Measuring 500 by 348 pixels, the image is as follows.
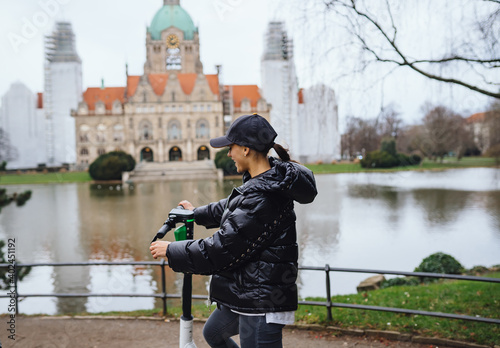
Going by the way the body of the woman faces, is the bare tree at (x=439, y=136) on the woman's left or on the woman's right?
on the woman's right

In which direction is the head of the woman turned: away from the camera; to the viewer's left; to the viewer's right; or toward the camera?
to the viewer's left

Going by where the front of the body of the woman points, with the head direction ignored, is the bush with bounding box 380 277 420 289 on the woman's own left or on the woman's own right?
on the woman's own right

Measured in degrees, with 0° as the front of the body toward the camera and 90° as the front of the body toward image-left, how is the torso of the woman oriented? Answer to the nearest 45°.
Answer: approximately 90°

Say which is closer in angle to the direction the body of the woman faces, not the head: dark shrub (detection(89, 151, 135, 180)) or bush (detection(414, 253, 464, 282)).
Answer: the dark shrub

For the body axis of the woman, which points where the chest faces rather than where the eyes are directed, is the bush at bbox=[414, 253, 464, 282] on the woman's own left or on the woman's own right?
on the woman's own right

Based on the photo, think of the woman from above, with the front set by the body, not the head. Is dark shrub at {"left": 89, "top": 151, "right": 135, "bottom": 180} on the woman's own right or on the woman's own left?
on the woman's own right

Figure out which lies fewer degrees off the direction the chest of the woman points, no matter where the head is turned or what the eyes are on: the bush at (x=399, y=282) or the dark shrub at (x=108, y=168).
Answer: the dark shrub
